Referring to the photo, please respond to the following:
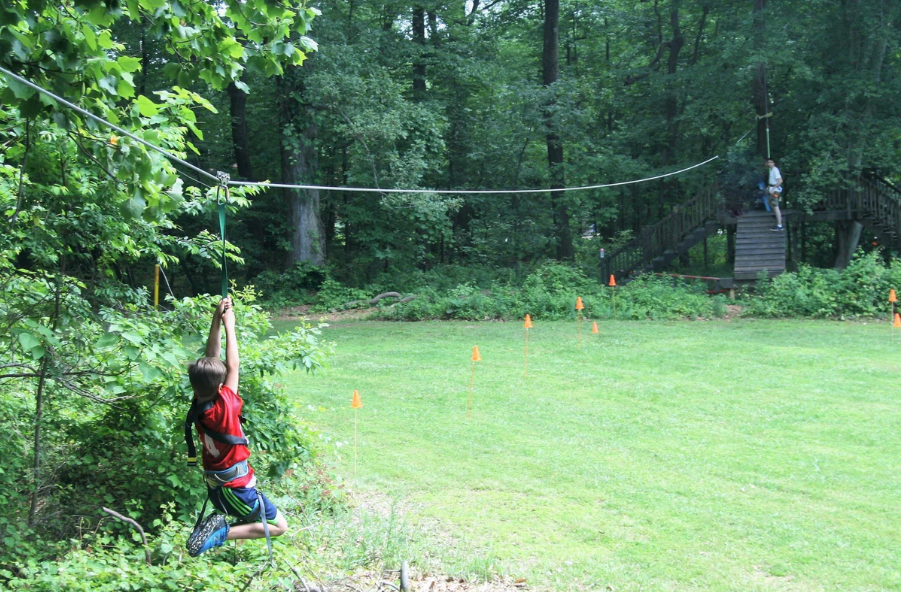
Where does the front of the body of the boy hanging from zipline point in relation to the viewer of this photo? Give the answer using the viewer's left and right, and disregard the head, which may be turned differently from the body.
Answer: facing away from the viewer and to the right of the viewer

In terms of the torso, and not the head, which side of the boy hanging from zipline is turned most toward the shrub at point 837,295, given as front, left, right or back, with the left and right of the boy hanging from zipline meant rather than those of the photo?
front

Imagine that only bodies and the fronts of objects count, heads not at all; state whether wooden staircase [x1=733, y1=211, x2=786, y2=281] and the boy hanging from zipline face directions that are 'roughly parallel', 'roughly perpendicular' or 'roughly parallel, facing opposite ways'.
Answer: roughly parallel, facing opposite ways

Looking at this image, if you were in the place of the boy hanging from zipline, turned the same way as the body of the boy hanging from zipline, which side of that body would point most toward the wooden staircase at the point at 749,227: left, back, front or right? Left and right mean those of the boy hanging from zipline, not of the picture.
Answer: front

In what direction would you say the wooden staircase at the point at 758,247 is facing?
toward the camera

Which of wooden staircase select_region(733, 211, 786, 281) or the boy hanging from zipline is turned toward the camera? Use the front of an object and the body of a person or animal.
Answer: the wooden staircase

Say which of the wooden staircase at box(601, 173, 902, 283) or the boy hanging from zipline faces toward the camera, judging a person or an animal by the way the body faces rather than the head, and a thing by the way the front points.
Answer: the wooden staircase

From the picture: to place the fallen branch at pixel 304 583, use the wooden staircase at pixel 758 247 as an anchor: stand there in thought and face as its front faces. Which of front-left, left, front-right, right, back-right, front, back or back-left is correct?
front

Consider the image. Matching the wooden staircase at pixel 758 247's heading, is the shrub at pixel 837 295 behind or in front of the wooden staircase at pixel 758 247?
in front

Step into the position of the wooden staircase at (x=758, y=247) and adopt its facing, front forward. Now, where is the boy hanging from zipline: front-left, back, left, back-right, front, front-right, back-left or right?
front

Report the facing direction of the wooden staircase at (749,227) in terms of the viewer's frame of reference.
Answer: facing the viewer

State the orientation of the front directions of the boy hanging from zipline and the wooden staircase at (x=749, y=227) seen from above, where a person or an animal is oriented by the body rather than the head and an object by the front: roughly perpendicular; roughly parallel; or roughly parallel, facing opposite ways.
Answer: roughly parallel, facing opposite ways

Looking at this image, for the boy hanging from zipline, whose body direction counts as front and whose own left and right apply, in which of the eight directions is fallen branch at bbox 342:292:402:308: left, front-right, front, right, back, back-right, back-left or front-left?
front-left

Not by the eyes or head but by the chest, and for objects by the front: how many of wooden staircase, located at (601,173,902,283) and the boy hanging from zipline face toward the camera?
1
